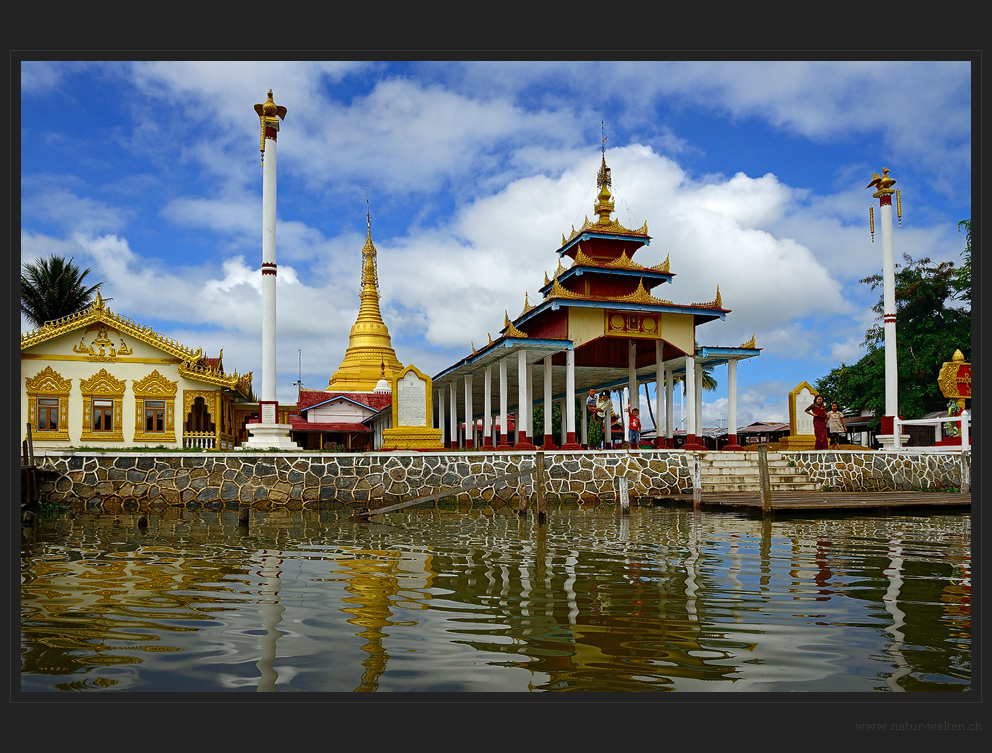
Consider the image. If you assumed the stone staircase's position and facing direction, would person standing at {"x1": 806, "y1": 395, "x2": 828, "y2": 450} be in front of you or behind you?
behind

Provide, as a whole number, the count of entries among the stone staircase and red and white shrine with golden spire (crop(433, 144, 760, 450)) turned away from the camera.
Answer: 0

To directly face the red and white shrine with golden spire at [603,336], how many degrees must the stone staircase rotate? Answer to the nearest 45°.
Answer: approximately 135° to its right

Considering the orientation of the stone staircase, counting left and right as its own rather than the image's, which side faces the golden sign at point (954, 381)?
left

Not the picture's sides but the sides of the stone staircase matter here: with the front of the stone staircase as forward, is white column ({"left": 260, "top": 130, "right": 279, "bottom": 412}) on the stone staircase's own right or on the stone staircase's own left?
on the stone staircase's own right

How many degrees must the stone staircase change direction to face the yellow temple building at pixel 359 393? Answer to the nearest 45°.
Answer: approximately 135° to its right

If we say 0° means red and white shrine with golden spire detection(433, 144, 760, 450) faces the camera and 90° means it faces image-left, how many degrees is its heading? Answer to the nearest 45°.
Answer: approximately 315°

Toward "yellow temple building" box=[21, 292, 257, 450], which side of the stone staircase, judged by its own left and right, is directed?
right

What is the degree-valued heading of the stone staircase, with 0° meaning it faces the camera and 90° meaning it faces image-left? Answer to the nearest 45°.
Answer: approximately 0°
